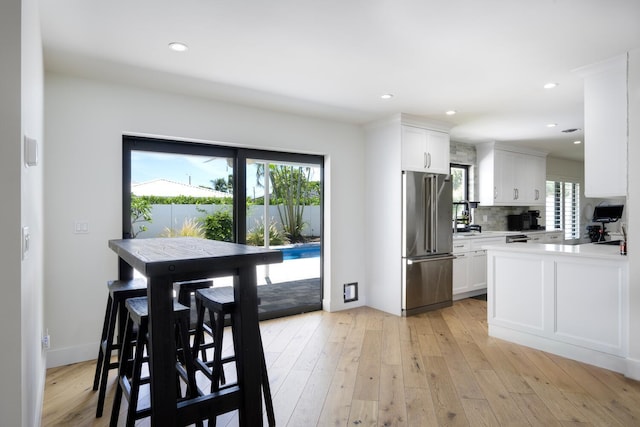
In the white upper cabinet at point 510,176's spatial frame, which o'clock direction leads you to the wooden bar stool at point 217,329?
The wooden bar stool is roughly at 2 o'clock from the white upper cabinet.

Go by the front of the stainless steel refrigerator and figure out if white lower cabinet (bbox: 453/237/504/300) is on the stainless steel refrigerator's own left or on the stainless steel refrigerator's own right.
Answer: on the stainless steel refrigerator's own left

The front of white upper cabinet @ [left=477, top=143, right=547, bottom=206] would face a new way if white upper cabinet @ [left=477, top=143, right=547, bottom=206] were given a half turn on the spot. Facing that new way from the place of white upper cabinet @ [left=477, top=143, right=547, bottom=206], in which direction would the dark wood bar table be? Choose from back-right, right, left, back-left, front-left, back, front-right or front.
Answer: back-left

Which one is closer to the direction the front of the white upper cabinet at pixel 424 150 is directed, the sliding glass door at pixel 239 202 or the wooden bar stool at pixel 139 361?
the wooden bar stool

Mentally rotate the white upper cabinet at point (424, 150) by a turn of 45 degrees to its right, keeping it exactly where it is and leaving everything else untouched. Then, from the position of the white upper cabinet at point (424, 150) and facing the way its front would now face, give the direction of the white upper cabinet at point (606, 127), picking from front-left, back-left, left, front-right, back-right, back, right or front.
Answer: front-left

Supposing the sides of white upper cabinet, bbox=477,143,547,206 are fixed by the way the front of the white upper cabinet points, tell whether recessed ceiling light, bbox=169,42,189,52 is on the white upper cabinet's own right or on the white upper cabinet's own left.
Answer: on the white upper cabinet's own right

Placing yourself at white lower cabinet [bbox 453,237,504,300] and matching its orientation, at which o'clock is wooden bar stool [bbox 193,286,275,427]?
The wooden bar stool is roughly at 2 o'clock from the white lower cabinet.

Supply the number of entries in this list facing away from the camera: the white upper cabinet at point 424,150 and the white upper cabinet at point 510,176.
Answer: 0

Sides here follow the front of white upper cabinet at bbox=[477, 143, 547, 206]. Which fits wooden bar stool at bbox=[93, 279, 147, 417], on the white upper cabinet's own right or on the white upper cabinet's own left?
on the white upper cabinet's own right

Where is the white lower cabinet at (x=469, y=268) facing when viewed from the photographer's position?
facing the viewer and to the right of the viewer

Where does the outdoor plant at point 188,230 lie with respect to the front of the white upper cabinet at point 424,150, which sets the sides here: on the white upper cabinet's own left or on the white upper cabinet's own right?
on the white upper cabinet's own right

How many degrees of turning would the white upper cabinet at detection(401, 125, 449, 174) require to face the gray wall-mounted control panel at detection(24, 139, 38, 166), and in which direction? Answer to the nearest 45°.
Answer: approximately 90° to its right

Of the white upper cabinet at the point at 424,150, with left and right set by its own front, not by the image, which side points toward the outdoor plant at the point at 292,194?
back

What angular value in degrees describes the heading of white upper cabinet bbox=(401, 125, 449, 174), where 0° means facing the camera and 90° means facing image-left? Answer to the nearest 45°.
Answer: approximately 315°
